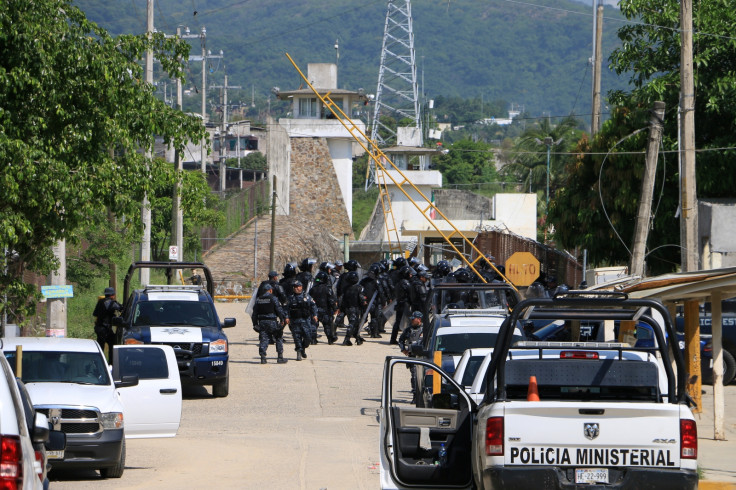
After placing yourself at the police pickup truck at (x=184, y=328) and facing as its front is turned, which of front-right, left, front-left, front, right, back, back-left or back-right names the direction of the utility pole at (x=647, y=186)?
left

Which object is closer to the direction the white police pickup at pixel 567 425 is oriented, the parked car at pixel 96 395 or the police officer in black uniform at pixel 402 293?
the police officer in black uniform

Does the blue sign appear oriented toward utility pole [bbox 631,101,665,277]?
no

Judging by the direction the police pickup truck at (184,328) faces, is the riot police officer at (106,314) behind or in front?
behind

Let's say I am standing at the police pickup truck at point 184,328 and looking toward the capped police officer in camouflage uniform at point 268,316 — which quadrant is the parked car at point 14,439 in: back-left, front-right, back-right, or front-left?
back-right

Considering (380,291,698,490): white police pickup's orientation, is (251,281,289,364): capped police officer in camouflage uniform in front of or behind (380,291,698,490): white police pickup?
in front

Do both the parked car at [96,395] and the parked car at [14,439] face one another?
yes

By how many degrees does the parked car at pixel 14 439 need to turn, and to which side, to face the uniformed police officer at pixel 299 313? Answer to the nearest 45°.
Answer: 0° — it already faces them

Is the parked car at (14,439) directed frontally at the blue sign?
yes

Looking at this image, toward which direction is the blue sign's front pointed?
toward the camera

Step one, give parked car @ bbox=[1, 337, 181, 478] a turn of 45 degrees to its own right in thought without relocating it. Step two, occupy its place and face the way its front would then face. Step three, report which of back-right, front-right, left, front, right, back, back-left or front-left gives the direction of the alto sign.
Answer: back

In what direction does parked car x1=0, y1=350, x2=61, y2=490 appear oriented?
away from the camera

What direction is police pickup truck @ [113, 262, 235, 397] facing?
toward the camera

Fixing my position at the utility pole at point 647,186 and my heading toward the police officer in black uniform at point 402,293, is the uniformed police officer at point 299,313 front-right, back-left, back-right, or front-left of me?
front-left

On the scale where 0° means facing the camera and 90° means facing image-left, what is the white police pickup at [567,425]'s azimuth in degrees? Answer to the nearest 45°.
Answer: approximately 180°

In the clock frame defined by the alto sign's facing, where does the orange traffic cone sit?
The orange traffic cone is roughly at 12 o'clock from the alto sign.
